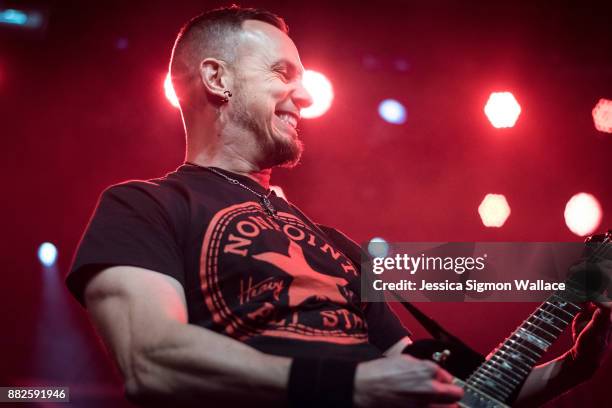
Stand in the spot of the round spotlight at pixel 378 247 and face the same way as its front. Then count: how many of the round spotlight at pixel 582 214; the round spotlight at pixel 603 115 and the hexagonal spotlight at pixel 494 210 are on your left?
3

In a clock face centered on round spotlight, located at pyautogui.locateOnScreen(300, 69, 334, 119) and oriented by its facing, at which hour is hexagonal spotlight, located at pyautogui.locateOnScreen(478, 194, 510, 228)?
hexagonal spotlight, located at pyautogui.locateOnScreen(478, 194, 510, 228) is roughly at 9 o'clock from round spotlight, located at pyautogui.locateOnScreen(300, 69, 334, 119).

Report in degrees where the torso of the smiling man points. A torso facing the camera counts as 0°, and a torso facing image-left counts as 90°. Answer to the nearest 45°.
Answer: approximately 315°

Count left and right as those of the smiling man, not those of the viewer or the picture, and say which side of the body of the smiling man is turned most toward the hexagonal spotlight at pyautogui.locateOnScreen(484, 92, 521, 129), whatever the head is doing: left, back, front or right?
left

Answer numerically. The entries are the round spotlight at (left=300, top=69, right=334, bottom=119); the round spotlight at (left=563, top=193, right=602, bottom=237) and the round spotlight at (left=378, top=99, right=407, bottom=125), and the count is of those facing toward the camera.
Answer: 3

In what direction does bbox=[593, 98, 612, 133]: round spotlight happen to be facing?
toward the camera

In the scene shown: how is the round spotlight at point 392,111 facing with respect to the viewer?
toward the camera

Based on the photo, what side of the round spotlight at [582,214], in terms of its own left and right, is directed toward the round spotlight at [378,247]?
right
